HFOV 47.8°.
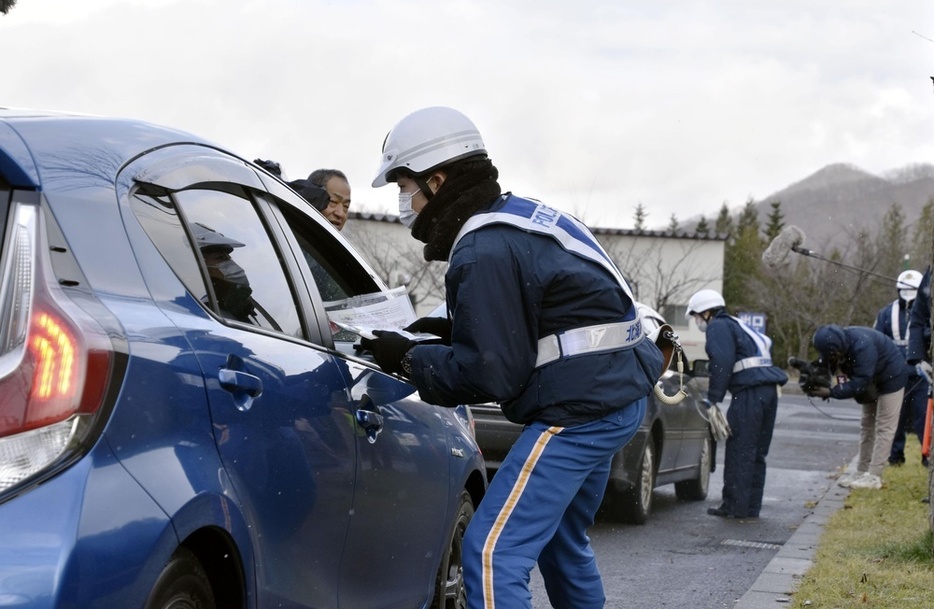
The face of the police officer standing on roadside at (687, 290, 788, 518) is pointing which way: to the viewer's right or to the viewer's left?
to the viewer's left

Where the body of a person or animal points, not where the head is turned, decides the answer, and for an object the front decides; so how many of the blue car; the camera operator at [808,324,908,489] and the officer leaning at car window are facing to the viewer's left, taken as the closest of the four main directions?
2

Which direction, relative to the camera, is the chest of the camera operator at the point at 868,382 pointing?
to the viewer's left

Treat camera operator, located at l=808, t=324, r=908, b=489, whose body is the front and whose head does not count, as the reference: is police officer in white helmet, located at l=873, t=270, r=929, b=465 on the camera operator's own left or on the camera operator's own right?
on the camera operator's own right

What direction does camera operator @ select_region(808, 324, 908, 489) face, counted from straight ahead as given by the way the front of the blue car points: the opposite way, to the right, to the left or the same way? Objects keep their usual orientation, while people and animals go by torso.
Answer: to the left

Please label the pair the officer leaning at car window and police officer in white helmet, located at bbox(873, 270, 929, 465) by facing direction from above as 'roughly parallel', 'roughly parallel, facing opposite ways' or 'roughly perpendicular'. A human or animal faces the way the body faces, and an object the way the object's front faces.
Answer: roughly perpendicular

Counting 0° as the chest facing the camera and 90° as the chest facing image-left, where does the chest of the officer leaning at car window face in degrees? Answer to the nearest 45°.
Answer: approximately 90°

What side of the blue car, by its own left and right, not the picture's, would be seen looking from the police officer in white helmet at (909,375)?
front

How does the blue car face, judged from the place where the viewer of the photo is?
facing away from the viewer and to the right of the viewer

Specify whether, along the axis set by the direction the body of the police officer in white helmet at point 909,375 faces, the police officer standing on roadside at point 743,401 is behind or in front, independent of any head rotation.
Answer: in front

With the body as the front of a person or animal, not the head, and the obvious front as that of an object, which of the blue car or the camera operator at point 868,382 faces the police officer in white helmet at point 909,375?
the blue car
